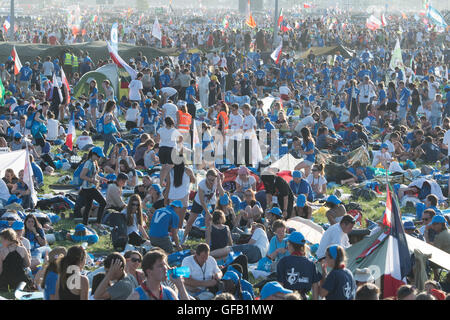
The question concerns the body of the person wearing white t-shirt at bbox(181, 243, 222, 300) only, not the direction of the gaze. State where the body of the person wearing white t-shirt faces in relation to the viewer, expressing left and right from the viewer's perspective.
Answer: facing the viewer

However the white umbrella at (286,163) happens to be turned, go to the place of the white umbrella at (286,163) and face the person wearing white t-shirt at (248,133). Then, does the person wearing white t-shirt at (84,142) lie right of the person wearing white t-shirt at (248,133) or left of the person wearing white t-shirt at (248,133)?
left

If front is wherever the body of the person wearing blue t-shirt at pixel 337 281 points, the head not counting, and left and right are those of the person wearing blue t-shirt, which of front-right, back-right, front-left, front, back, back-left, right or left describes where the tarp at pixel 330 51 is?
front-right

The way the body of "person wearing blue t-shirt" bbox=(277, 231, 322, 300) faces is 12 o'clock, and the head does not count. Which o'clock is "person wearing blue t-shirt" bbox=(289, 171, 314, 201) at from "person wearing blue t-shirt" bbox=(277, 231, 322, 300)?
"person wearing blue t-shirt" bbox=(289, 171, 314, 201) is roughly at 12 o'clock from "person wearing blue t-shirt" bbox=(277, 231, 322, 300).

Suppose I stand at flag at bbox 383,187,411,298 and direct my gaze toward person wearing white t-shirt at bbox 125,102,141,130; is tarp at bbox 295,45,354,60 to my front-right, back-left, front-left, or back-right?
front-right
